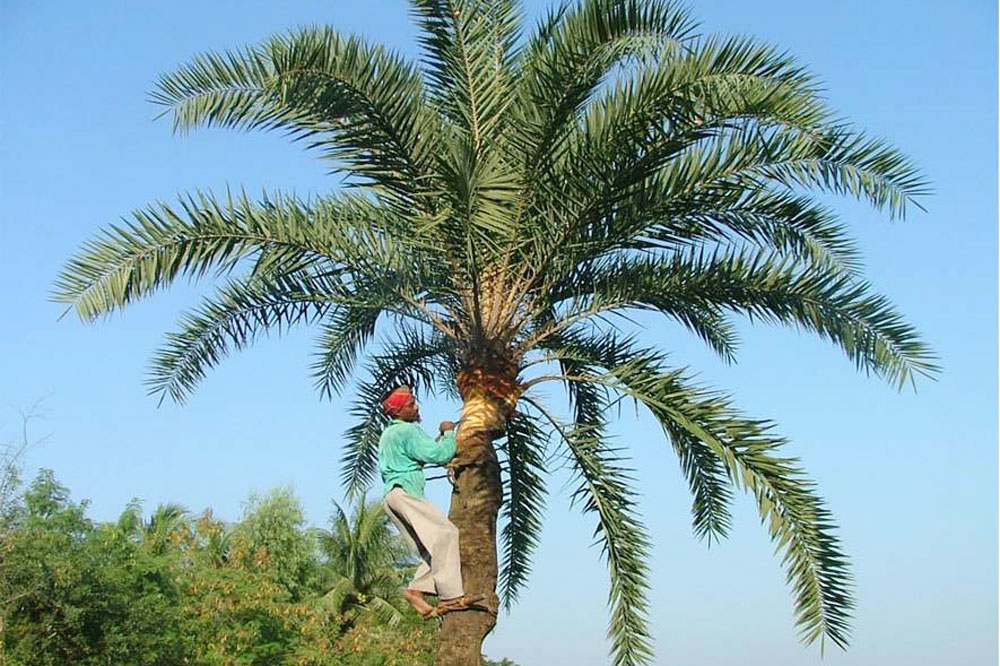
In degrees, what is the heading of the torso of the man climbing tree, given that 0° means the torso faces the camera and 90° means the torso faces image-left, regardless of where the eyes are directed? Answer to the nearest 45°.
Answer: approximately 270°

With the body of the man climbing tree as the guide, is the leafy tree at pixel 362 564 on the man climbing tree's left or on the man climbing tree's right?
on the man climbing tree's left

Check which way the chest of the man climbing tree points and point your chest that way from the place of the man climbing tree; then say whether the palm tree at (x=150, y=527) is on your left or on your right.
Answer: on your left

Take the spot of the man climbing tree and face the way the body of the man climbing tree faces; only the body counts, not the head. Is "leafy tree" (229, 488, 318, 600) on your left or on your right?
on your left

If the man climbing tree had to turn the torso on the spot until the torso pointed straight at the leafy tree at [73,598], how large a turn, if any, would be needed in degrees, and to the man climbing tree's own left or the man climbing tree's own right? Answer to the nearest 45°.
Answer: approximately 135° to the man climbing tree's own left
